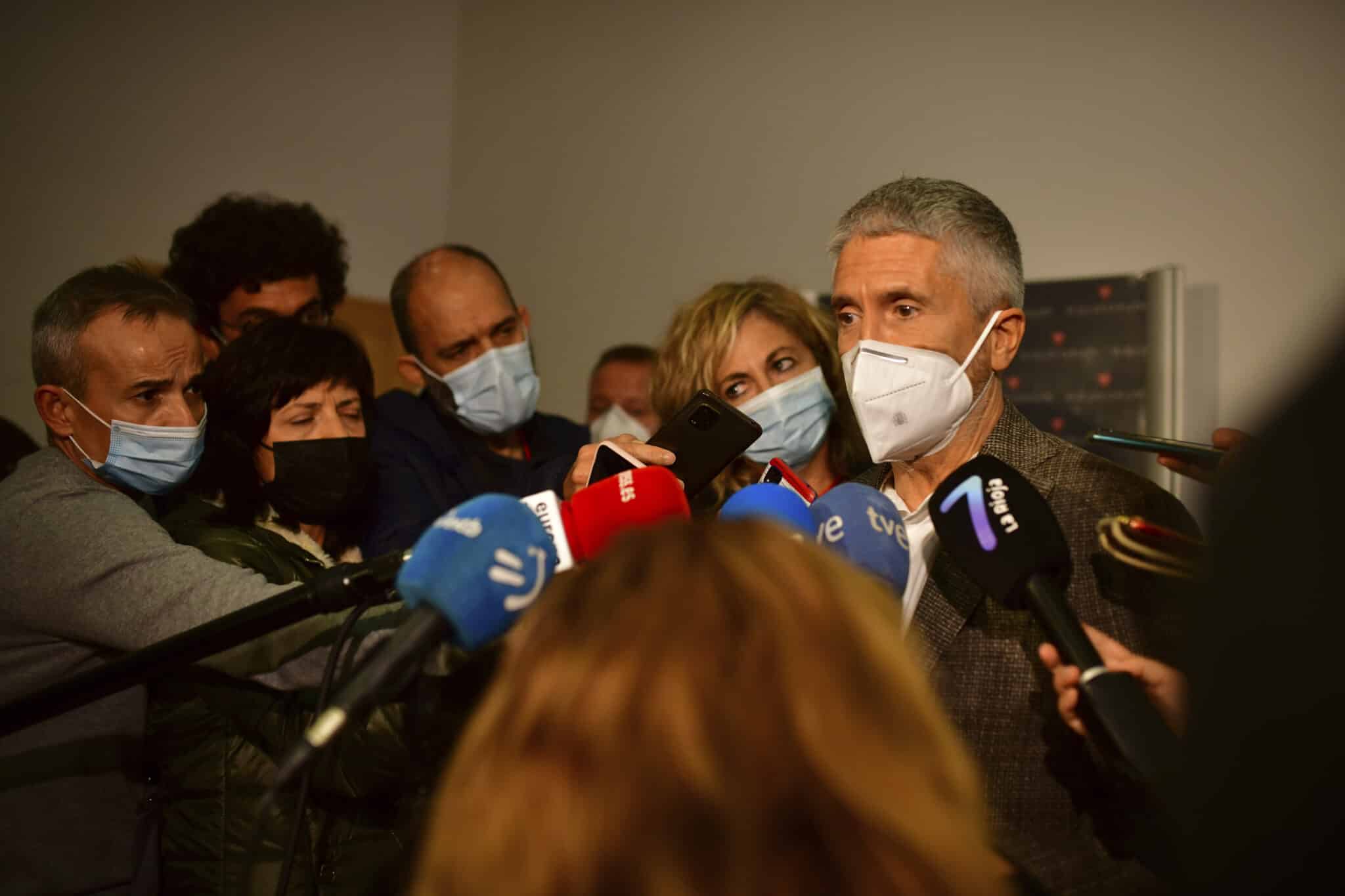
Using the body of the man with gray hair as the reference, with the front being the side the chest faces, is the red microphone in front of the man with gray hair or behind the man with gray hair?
in front

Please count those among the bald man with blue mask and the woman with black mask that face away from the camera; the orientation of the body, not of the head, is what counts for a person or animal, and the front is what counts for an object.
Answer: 0

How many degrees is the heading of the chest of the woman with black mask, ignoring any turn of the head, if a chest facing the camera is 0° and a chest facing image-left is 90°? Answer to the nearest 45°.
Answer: approximately 315°

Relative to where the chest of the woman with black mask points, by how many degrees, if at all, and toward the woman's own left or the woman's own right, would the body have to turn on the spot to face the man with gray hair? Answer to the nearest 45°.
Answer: approximately 45° to the woman's own left

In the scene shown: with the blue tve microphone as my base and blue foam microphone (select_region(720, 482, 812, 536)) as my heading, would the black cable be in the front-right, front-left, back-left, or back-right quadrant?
front-left

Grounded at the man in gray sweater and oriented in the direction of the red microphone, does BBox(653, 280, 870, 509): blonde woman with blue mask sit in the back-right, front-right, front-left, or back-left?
front-left

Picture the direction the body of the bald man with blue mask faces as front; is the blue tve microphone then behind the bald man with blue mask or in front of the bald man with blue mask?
in front

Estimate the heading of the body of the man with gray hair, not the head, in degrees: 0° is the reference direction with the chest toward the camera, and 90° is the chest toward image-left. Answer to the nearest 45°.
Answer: approximately 45°

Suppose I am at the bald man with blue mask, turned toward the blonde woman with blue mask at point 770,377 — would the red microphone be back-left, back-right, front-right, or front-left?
front-right

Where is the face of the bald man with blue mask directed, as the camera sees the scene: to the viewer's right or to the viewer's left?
to the viewer's right

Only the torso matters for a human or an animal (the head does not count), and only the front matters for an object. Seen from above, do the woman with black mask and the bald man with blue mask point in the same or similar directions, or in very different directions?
same or similar directions

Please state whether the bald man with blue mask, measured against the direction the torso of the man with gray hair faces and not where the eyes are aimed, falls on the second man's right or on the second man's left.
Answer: on the second man's right

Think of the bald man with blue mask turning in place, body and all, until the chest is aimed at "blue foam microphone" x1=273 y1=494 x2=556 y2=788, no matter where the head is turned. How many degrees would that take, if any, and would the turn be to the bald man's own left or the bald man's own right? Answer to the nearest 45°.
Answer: approximately 45° to the bald man's own right

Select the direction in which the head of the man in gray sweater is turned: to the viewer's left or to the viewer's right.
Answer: to the viewer's right

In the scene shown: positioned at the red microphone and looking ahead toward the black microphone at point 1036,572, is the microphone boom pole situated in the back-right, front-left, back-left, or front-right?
back-right
